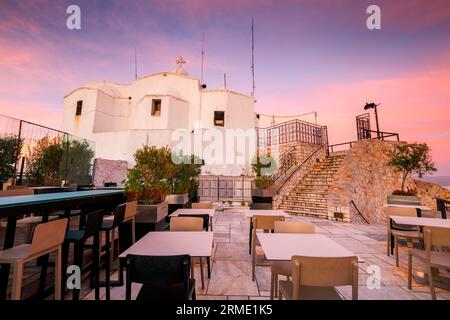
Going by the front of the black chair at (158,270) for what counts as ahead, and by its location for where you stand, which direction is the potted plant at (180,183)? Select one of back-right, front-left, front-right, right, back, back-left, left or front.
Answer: front

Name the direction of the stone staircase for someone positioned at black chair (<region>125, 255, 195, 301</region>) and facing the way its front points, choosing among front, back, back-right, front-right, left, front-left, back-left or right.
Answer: front-right

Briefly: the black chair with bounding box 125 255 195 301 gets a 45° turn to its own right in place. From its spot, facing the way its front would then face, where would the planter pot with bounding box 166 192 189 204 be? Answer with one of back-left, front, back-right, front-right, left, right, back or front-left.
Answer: front-left

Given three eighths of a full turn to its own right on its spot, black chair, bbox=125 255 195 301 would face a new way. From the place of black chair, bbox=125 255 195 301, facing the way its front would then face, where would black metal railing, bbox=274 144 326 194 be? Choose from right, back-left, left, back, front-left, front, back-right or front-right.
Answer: left

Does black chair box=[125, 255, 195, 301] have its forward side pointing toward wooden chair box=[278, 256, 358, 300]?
no

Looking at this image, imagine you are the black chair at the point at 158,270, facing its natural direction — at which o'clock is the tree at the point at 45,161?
The tree is roughly at 11 o'clock from the black chair.

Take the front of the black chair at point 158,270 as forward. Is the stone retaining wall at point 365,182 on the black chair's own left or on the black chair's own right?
on the black chair's own right

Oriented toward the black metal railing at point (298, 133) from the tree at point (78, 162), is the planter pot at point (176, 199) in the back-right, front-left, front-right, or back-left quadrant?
front-right

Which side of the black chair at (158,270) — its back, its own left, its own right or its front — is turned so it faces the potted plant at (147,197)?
front

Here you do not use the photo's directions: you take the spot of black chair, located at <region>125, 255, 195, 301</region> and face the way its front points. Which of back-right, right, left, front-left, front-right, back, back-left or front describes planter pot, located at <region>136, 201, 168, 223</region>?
front

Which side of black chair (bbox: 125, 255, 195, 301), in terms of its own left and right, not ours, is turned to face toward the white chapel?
front

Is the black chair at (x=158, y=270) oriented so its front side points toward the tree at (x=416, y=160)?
no

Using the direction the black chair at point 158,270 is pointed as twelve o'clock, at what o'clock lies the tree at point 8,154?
The tree is roughly at 11 o'clock from the black chair.

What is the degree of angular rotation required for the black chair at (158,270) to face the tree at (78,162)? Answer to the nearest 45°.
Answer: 0° — it already faces it

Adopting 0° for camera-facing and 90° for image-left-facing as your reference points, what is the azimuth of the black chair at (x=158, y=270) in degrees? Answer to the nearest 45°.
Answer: approximately 180°
